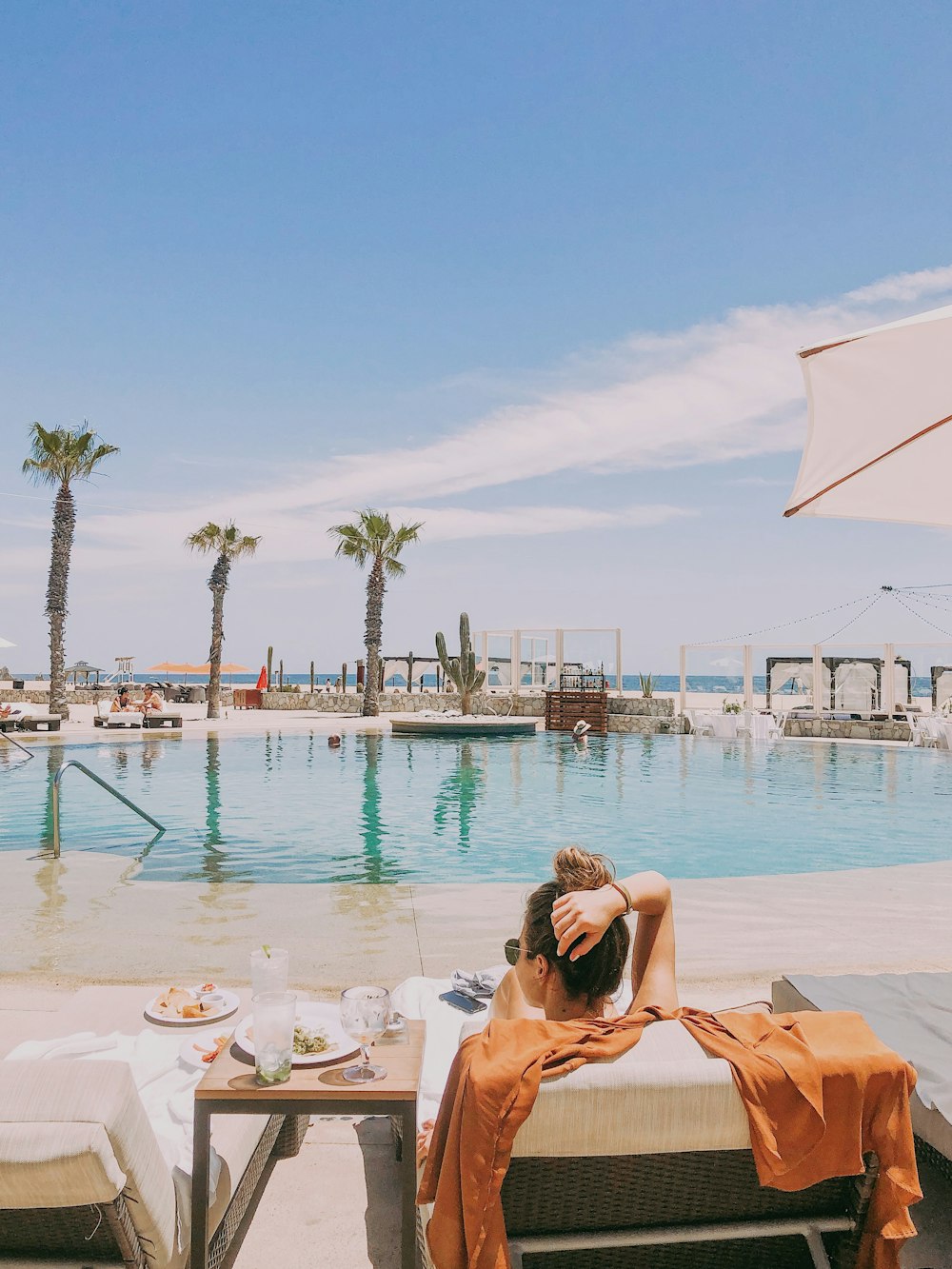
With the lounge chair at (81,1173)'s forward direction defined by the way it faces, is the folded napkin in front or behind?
in front

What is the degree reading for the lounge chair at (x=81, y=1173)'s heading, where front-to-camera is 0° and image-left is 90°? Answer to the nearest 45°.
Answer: approximately 225°

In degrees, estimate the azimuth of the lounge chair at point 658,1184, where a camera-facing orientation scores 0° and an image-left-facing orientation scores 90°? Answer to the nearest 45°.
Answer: approximately 180°

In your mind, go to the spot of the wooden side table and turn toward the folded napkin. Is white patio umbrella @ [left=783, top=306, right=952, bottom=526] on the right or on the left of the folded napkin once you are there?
right

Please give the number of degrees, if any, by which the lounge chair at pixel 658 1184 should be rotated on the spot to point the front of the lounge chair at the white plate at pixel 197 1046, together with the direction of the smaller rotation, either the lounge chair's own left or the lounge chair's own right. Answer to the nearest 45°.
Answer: approximately 45° to the lounge chair's own left

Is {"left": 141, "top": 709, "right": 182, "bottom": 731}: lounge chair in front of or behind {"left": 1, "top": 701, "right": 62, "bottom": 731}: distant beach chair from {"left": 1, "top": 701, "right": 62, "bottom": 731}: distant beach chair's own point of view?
in front

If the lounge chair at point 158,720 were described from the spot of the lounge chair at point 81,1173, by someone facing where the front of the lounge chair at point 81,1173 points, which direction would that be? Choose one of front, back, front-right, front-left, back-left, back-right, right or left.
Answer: front-left

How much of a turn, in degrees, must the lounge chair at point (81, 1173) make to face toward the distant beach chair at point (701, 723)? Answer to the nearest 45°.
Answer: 0° — it already faces it

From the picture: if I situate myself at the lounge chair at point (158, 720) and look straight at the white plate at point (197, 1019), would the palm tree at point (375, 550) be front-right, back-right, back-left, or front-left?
back-left

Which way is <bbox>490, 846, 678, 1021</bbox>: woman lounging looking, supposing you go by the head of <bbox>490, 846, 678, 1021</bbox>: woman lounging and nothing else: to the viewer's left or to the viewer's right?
to the viewer's left
